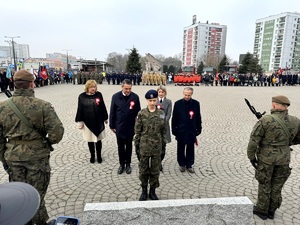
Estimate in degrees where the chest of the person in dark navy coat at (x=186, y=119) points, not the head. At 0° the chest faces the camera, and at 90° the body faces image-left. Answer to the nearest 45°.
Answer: approximately 0°

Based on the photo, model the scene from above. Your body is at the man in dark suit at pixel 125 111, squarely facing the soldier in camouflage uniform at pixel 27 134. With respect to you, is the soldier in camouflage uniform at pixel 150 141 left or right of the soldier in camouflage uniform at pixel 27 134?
left

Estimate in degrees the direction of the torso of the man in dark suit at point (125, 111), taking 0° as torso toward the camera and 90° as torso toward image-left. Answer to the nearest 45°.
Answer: approximately 0°

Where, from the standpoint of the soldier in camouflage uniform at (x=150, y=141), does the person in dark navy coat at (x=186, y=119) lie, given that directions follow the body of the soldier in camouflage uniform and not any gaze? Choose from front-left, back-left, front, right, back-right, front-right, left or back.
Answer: back-left

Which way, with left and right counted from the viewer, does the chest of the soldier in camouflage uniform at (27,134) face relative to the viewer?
facing away from the viewer

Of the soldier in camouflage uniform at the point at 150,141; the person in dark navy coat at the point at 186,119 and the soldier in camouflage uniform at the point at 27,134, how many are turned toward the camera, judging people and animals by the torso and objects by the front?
2

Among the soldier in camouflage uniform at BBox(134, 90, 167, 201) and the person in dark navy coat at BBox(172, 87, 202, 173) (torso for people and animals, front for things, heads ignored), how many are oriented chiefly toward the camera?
2

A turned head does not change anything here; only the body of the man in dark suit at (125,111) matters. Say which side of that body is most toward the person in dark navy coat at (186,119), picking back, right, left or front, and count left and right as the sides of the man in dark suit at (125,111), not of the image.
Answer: left

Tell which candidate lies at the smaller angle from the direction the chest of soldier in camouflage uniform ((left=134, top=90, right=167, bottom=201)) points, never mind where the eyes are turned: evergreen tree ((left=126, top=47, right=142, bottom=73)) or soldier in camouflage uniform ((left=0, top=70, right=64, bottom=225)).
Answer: the soldier in camouflage uniform
